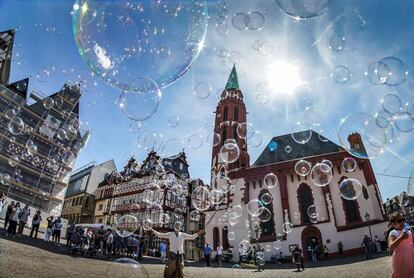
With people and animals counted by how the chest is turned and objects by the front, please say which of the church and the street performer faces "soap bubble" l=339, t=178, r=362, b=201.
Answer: the church

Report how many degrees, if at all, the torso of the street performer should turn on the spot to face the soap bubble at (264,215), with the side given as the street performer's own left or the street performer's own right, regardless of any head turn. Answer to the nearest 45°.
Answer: approximately 135° to the street performer's own left

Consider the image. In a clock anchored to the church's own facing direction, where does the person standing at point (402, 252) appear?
The person standing is roughly at 12 o'clock from the church.

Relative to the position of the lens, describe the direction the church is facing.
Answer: facing the viewer

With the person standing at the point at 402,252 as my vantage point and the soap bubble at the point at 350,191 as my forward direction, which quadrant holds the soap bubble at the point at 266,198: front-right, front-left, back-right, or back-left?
front-left

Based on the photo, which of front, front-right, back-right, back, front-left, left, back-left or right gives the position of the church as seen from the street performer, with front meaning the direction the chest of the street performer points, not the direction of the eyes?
back-left

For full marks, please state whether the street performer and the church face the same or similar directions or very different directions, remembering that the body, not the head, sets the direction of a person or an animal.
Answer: same or similar directions

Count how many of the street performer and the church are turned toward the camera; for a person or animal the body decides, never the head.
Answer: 2

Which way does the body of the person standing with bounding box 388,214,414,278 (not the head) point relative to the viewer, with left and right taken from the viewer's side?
facing the viewer and to the right of the viewer

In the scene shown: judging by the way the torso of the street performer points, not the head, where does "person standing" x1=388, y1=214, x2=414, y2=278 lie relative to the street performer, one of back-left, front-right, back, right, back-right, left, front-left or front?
front-left

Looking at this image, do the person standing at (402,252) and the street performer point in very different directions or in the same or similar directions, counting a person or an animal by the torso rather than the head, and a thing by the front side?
same or similar directions

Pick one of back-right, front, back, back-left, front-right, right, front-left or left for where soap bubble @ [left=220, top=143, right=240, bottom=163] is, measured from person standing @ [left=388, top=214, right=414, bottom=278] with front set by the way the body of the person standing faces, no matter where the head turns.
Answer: back

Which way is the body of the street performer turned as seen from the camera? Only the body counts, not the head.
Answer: toward the camera
